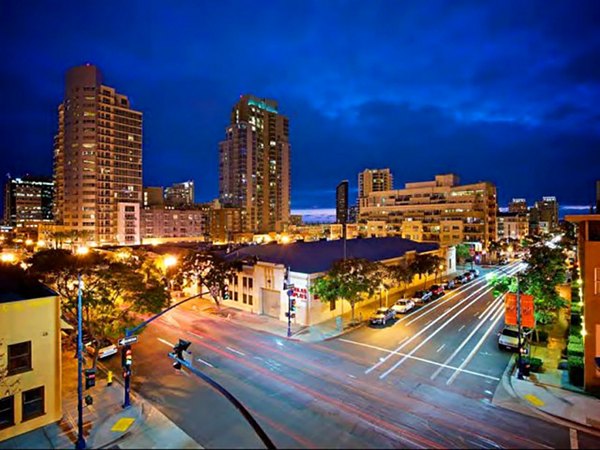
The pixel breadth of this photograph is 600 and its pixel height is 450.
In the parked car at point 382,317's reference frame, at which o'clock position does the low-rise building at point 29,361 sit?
The low-rise building is roughly at 12 o'clock from the parked car.

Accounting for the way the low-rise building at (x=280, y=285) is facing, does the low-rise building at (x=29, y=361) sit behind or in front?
in front

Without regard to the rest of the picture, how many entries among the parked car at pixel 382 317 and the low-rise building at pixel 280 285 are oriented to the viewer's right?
0

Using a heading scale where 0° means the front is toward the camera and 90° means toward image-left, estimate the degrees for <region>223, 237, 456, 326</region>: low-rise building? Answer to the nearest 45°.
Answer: approximately 45°

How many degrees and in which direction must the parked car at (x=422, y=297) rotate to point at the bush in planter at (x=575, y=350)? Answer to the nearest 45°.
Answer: approximately 90° to its left

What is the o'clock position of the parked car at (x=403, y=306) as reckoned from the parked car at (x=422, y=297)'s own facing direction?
the parked car at (x=403, y=306) is roughly at 11 o'clock from the parked car at (x=422, y=297).

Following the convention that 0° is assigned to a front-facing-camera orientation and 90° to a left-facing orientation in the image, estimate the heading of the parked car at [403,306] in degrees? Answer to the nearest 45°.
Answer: approximately 45°

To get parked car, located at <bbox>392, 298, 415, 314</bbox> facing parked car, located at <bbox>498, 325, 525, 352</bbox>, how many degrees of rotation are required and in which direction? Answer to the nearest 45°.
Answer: approximately 90° to its left

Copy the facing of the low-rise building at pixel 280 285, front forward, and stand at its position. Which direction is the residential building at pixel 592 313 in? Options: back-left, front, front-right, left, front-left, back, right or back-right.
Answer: left

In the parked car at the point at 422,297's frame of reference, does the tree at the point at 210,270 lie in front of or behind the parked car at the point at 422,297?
in front
